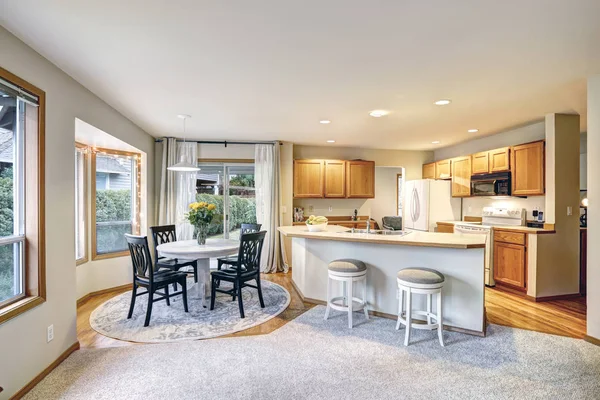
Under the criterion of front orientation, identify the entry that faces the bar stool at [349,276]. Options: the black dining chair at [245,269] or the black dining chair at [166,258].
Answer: the black dining chair at [166,258]

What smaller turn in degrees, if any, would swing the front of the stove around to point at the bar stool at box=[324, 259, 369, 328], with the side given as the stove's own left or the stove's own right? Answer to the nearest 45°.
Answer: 0° — it already faces it

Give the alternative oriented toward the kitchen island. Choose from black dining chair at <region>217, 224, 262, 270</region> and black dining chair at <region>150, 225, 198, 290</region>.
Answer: black dining chair at <region>150, 225, 198, 290</region>

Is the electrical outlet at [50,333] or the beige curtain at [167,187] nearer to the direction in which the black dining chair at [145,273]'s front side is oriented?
the beige curtain

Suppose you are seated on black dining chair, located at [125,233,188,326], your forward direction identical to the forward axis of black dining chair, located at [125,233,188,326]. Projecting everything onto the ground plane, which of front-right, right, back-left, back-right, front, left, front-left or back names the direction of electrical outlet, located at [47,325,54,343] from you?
back

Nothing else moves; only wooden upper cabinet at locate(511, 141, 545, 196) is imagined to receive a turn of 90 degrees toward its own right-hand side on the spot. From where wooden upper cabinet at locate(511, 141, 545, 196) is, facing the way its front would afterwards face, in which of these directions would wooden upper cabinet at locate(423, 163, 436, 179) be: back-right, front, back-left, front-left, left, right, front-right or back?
front

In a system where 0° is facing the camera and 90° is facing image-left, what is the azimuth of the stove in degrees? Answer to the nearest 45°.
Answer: approximately 45°

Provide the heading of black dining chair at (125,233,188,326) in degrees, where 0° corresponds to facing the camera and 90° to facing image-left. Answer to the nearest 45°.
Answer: approximately 225°

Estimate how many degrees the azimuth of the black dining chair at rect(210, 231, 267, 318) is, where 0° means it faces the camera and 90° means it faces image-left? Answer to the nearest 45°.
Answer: approximately 135°

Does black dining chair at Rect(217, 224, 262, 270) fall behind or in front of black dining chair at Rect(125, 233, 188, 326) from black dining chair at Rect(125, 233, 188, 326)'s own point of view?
in front

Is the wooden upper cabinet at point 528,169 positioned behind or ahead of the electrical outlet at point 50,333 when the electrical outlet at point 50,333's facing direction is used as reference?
ahead
